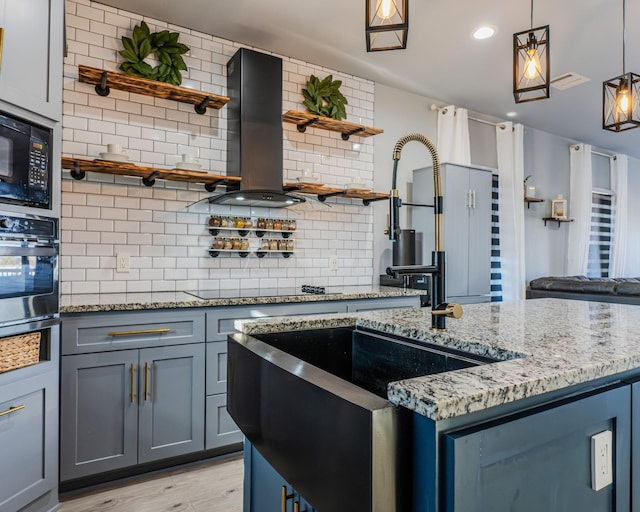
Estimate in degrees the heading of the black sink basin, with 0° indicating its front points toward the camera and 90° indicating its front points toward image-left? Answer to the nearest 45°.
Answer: approximately 45°

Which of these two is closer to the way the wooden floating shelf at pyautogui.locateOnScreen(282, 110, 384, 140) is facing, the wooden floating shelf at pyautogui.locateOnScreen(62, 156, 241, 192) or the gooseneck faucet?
the gooseneck faucet

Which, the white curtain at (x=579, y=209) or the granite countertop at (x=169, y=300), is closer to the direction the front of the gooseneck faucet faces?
the granite countertop

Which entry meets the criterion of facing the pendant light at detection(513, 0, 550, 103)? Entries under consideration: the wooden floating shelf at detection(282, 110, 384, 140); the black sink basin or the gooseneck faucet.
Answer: the wooden floating shelf

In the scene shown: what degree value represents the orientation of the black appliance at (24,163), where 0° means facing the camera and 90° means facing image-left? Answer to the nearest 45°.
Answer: approximately 315°

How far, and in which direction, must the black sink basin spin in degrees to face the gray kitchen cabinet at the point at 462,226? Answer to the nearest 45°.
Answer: approximately 135° to its right

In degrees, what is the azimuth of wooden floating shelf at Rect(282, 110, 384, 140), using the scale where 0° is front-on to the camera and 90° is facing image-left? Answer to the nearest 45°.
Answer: approximately 315°

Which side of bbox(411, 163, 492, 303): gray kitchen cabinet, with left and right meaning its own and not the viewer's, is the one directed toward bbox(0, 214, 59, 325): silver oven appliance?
right

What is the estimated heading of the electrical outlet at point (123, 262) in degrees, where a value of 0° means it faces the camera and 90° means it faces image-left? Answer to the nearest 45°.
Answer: approximately 0°

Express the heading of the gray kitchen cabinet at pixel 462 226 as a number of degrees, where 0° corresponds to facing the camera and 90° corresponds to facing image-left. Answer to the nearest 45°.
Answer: approximately 315°
